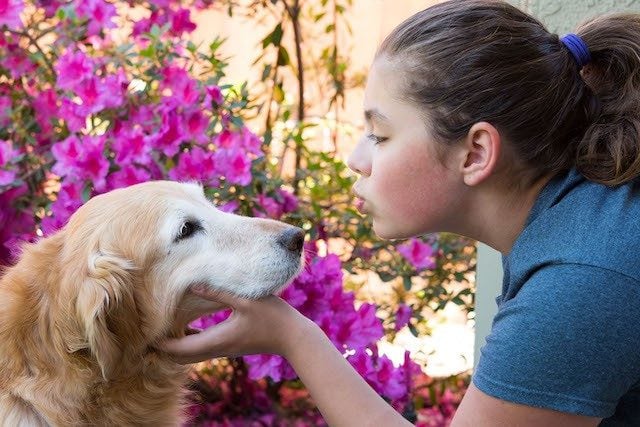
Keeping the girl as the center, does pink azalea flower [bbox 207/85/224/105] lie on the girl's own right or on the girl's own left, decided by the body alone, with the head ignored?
on the girl's own right

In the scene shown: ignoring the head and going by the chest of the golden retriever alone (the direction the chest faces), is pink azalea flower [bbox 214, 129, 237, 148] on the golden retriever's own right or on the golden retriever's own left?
on the golden retriever's own left

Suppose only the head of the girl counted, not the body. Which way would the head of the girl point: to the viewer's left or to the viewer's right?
to the viewer's left

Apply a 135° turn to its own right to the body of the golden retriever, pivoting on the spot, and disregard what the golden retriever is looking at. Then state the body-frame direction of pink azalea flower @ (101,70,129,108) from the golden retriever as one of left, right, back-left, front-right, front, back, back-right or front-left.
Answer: back-right

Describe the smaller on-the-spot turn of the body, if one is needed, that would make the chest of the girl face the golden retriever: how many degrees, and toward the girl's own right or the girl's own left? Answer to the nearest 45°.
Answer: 0° — they already face it

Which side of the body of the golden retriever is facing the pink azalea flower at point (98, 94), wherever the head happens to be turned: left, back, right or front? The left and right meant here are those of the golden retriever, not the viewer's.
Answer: left

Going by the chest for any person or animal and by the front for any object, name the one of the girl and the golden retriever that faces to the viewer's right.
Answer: the golden retriever

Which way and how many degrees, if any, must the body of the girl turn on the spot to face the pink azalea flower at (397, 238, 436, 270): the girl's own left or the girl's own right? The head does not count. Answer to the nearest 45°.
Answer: approximately 90° to the girl's own right

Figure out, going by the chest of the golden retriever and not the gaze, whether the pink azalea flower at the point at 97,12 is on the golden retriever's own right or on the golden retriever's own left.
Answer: on the golden retriever's own left

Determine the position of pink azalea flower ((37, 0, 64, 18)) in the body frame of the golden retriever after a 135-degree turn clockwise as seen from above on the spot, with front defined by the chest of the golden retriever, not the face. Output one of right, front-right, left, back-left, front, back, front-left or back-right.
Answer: back-right

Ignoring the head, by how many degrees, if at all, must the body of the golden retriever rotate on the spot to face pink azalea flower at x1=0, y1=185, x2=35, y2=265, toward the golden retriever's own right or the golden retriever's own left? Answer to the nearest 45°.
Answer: approximately 90° to the golden retriever's own left

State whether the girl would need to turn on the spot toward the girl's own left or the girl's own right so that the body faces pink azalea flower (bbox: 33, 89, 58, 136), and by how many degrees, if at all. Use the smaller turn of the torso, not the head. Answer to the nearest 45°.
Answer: approximately 45° to the girl's own right

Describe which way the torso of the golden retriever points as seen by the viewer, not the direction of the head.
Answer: to the viewer's right

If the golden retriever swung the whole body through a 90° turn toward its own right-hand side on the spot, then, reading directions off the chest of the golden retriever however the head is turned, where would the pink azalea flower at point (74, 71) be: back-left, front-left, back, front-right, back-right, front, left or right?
back

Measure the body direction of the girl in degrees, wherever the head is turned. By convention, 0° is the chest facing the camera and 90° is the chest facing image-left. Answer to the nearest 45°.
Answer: approximately 90°

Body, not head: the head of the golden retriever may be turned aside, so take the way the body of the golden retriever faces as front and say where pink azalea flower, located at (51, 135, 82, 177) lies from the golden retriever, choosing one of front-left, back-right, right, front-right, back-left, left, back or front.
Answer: left

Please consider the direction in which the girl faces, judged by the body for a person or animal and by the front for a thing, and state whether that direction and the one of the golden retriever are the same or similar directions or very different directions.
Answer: very different directions

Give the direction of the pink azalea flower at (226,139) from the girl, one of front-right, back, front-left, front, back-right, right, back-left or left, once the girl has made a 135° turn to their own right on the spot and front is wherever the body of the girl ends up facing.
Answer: left

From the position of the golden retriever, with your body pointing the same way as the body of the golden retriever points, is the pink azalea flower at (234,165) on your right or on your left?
on your left

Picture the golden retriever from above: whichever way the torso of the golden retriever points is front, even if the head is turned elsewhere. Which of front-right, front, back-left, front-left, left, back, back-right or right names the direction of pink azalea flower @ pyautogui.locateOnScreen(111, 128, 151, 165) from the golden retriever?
left

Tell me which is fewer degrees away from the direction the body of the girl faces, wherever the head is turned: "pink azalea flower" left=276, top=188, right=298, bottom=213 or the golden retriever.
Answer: the golden retriever
